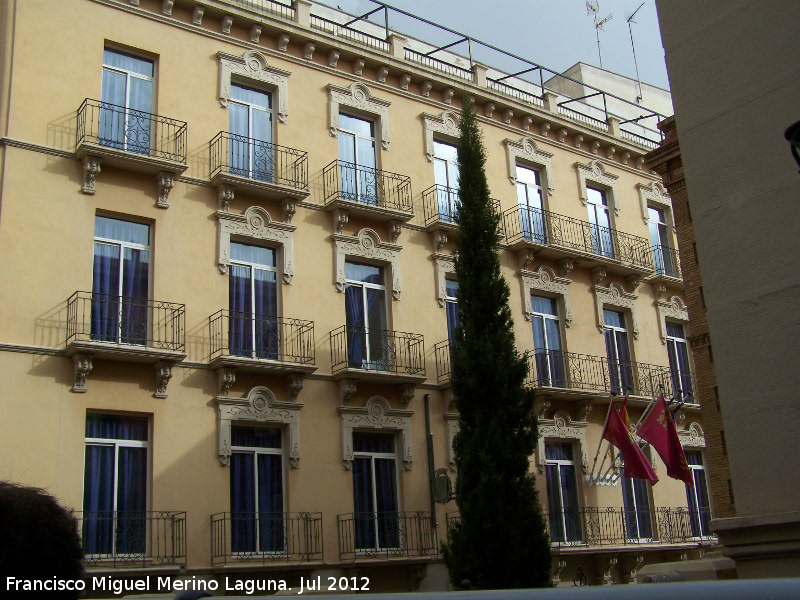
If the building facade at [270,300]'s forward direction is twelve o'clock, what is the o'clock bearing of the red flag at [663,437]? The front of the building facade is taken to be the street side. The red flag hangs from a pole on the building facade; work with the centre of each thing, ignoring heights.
The red flag is roughly at 10 o'clock from the building facade.

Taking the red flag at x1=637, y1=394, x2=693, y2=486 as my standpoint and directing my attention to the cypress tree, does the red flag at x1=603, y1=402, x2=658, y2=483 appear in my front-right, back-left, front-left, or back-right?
front-right

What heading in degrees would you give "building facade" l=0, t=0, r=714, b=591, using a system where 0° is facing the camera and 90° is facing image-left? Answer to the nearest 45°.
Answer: approximately 315°
